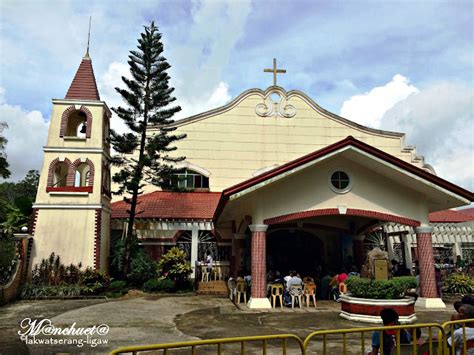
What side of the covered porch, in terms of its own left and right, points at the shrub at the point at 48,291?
right

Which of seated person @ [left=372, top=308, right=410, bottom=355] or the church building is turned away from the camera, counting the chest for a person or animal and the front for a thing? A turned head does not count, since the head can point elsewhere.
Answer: the seated person

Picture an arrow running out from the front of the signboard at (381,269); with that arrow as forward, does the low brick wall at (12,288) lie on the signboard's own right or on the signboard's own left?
on the signboard's own right

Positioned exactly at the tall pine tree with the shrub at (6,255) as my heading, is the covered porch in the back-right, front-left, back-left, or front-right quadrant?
back-left

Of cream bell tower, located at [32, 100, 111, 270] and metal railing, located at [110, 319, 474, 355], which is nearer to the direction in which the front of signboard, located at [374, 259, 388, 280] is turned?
the metal railing

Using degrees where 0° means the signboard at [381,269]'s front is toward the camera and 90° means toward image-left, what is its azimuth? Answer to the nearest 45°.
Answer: approximately 0°

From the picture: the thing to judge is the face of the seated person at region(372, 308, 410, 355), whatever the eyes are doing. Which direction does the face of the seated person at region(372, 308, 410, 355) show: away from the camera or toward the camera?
away from the camera

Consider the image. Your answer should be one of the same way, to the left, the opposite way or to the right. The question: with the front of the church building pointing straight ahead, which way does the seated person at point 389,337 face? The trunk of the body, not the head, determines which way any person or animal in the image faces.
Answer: the opposite way

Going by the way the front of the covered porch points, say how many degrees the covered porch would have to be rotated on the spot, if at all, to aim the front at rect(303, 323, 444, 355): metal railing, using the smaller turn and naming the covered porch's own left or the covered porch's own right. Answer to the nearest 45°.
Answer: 0° — it already faces it

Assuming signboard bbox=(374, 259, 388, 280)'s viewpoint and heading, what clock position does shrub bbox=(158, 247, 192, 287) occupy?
The shrub is roughly at 4 o'clock from the signboard.

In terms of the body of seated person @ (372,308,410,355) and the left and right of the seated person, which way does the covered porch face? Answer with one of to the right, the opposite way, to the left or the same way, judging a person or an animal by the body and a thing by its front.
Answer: the opposite way

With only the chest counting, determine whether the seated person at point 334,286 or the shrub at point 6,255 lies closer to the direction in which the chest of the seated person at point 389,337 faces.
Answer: the seated person

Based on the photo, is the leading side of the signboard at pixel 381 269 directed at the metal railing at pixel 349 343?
yes

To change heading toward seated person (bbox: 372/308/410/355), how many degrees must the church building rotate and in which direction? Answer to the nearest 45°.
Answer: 0° — it already faces them

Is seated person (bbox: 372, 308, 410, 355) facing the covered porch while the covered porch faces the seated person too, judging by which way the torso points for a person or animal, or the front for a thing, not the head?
yes

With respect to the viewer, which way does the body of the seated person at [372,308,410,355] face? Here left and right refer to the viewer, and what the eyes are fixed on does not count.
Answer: facing away from the viewer

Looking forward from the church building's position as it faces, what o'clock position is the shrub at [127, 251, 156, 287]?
The shrub is roughly at 3 o'clock from the church building.
